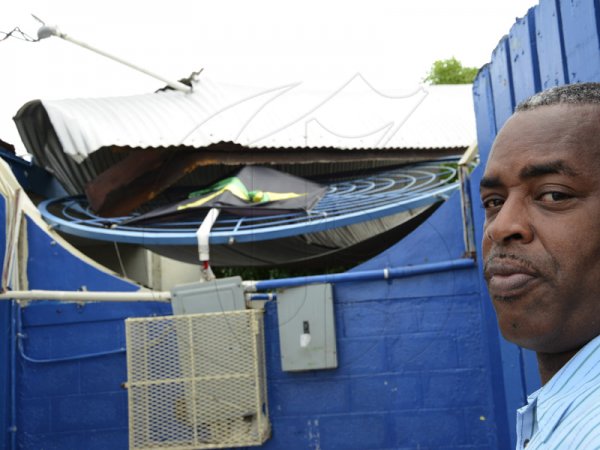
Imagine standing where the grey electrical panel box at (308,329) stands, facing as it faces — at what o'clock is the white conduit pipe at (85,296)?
The white conduit pipe is roughly at 3 o'clock from the grey electrical panel box.

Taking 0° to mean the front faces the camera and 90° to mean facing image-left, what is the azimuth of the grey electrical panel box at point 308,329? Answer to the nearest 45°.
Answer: approximately 0°

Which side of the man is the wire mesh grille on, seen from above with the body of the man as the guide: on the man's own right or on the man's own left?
on the man's own right

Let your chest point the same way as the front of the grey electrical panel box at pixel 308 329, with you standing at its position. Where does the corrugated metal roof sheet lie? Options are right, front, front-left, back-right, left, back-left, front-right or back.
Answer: back

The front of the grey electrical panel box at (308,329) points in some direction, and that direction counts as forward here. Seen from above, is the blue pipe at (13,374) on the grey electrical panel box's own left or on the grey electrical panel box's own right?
on the grey electrical panel box's own right

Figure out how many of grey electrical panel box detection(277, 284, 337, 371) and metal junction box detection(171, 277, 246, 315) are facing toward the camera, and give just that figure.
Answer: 2

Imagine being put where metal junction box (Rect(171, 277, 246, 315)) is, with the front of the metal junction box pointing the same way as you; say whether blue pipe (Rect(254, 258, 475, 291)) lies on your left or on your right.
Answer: on your left

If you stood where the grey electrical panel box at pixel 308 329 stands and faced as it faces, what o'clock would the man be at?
The man is roughly at 12 o'clock from the grey electrical panel box.

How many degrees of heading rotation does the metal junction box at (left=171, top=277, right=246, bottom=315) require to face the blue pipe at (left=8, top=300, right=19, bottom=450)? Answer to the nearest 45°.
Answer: approximately 90° to its right

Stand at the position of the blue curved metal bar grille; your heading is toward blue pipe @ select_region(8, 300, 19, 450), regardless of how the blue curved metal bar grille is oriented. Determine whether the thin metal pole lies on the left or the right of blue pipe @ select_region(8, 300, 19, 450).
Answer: right

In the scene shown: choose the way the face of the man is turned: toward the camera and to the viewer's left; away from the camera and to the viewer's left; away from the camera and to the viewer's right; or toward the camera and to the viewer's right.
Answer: toward the camera and to the viewer's left

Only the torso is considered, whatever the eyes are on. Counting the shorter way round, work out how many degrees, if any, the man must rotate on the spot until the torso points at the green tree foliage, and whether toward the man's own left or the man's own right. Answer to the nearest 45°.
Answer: approximately 135° to the man's own right

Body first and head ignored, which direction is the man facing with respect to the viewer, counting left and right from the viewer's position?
facing the viewer and to the left of the viewer

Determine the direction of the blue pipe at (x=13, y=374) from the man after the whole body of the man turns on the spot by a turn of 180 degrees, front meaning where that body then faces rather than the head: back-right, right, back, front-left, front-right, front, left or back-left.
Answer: left
